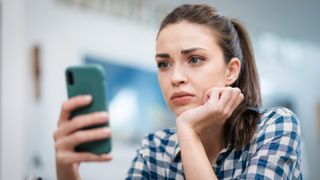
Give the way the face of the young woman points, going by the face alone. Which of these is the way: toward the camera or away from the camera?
toward the camera

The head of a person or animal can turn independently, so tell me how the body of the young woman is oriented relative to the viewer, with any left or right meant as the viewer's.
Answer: facing the viewer and to the left of the viewer
